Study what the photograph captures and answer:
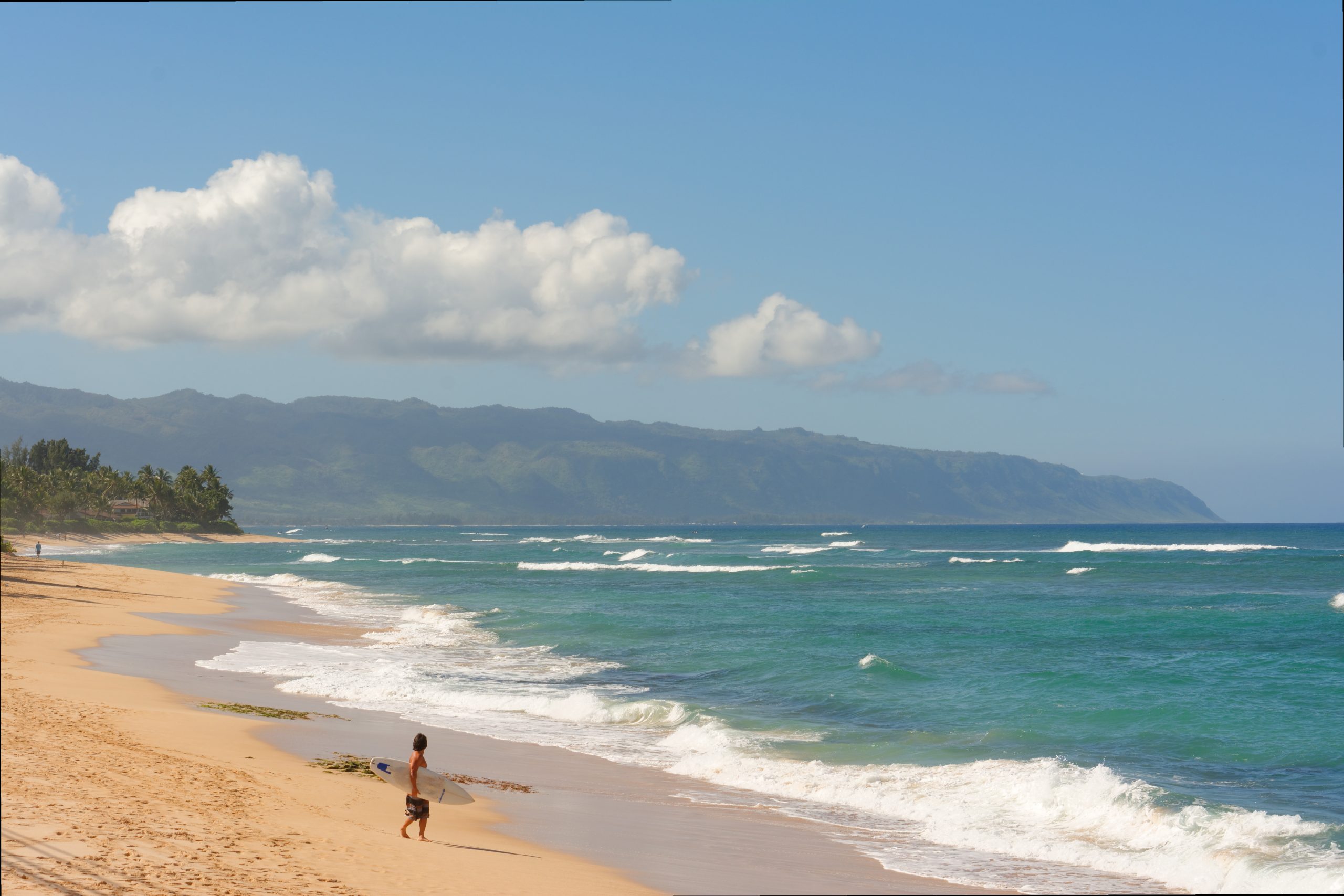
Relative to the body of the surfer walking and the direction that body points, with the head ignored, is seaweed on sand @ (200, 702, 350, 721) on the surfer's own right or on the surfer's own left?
on the surfer's own left

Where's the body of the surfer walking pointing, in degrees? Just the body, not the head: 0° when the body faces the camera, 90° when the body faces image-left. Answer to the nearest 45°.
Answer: approximately 270°

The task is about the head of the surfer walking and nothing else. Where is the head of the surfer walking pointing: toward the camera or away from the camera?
away from the camera
